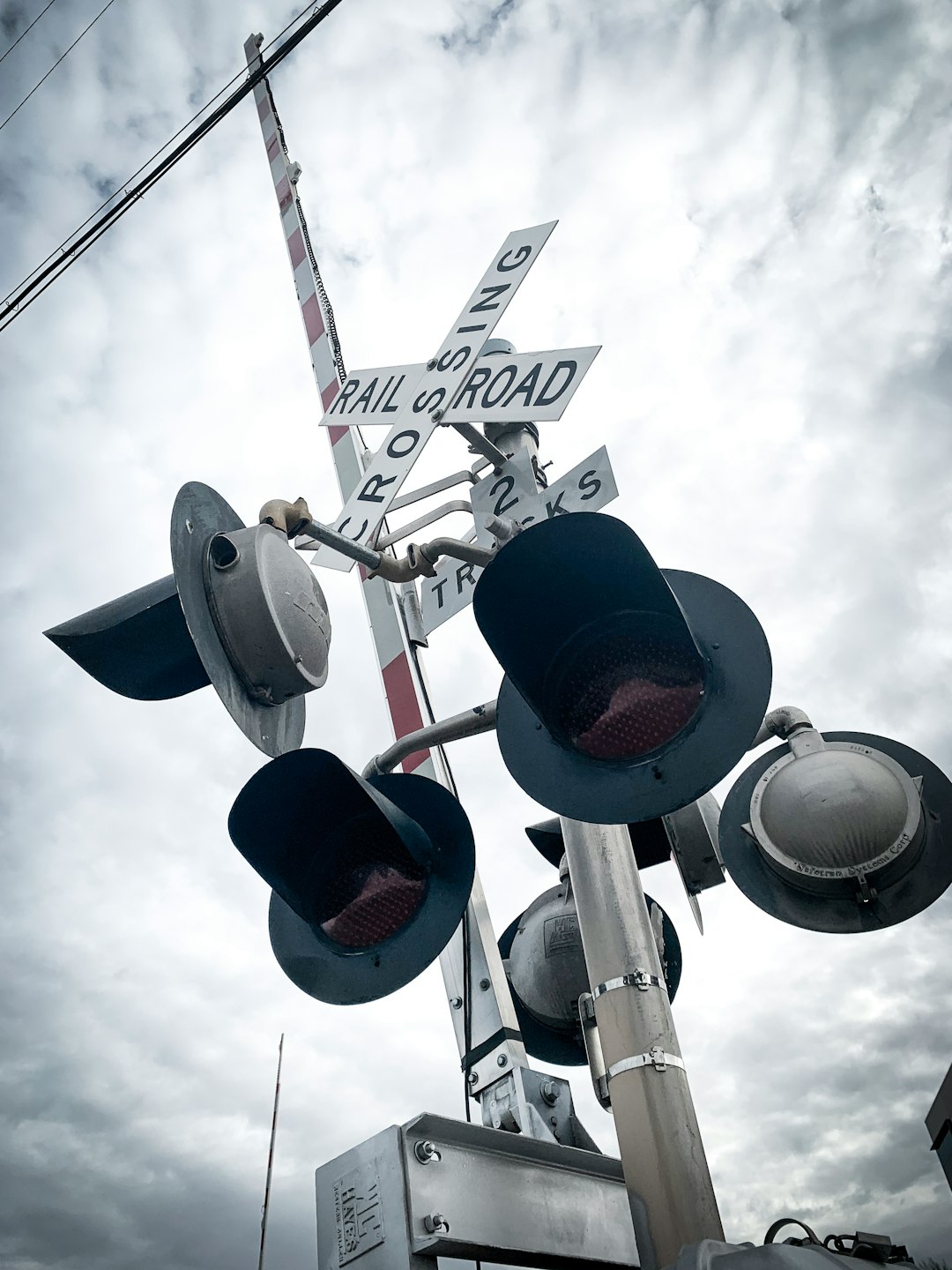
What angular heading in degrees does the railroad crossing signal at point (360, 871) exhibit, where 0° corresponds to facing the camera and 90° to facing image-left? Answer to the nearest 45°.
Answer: approximately 45°

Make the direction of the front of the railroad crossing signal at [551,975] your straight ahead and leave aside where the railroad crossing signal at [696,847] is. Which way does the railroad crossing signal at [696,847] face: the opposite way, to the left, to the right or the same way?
to the left

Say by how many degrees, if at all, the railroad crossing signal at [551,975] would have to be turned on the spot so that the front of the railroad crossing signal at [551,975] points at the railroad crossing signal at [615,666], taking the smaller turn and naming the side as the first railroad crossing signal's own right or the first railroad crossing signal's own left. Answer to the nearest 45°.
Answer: approximately 180°

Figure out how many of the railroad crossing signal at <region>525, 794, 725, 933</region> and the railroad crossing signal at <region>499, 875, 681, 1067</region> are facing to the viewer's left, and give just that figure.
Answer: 1

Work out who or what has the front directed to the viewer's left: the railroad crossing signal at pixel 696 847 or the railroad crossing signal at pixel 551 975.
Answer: the railroad crossing signal at pixel 696 847

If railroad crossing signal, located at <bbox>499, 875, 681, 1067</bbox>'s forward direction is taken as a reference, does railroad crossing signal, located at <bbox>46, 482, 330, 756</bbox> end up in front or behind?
behind

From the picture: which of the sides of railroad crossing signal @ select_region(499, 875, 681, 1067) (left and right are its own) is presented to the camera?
back

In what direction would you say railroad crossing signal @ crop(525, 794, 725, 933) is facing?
to the viewer's left

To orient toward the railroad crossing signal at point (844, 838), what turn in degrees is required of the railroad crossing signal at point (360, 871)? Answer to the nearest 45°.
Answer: approximately 135° to its left

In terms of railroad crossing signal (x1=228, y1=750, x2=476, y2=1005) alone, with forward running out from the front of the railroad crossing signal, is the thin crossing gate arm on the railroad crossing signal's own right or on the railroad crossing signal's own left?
on the railroad crossing signal's own right

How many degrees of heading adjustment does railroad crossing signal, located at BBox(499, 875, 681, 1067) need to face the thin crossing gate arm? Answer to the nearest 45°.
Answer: approximately 45° to its left
